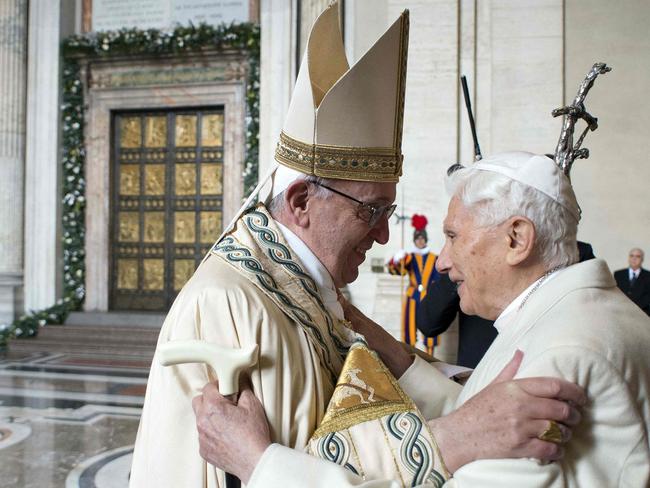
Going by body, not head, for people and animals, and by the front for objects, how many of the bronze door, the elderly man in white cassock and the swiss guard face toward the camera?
2

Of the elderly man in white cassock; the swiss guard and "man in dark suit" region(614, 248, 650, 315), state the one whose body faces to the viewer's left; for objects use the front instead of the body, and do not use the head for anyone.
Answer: the elderly man in white cassock

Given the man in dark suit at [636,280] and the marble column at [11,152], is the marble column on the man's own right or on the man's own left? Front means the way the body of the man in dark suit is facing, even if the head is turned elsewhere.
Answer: on the man's own right

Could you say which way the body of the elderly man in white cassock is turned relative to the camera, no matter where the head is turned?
to the viewer's left

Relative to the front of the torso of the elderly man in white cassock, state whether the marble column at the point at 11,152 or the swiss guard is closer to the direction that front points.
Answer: the marble column

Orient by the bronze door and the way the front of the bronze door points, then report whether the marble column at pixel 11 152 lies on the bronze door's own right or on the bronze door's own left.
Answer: on the bronze door's own right

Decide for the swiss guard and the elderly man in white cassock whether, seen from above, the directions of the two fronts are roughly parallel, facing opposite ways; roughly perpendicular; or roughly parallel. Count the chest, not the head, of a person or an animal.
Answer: roughly perpendicular

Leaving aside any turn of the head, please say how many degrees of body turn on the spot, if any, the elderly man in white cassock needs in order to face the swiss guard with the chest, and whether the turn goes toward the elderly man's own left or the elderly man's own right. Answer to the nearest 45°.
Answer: approximately 90° to the elderly man's own right

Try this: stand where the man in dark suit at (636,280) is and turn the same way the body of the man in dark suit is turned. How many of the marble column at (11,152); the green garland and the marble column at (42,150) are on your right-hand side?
3

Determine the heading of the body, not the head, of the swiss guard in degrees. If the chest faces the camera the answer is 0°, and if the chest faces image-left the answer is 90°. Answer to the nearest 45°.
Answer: approximately 0°

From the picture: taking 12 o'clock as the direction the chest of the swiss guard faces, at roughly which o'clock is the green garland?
The green garland is roughly at 4 o'clock from the swiss guard.

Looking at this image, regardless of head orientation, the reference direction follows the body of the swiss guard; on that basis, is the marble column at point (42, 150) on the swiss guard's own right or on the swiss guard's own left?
on the swiss guard's own right

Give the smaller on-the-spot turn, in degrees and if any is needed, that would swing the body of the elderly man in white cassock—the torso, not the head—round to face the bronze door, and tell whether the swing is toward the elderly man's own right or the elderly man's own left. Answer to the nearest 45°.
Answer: approximately 45° to the elderly man's own right
